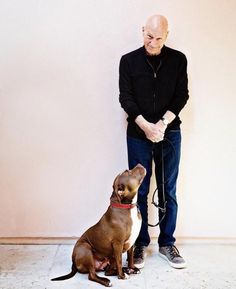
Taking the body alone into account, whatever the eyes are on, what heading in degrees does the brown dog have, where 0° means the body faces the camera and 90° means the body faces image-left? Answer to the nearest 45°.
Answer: approximately 270°

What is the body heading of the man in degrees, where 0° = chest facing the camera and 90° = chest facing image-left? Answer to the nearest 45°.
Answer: approximately 0°

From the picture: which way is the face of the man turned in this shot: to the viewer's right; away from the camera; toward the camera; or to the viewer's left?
toward the camera

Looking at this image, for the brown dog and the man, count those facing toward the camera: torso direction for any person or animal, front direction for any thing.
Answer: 1

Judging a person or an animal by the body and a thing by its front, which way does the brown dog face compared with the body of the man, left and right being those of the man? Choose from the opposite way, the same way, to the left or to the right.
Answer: to the left

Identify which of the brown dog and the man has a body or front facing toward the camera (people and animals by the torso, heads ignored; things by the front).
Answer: the man
